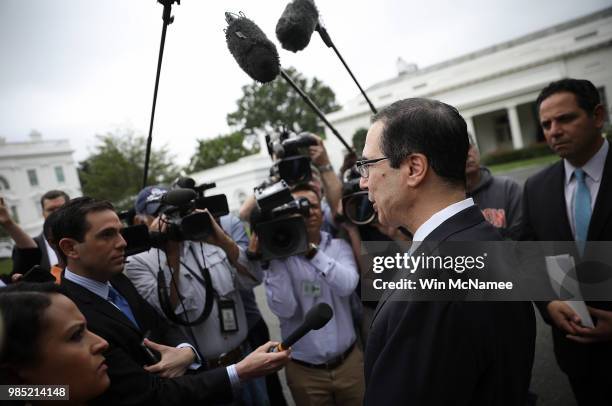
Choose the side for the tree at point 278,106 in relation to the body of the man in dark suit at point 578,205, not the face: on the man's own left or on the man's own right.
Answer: on the man's own right

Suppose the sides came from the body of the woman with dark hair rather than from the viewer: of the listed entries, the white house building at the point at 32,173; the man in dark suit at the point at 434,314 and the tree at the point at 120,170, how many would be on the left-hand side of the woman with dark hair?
2

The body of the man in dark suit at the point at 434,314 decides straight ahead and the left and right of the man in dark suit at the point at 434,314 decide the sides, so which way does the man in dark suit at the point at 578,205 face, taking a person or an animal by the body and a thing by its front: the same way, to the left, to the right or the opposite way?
to the left

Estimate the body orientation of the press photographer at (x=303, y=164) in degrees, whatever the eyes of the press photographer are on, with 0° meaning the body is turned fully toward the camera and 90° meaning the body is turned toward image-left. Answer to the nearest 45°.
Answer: approximately 0°

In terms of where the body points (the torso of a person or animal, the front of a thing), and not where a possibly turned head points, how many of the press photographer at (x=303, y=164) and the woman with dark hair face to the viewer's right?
1

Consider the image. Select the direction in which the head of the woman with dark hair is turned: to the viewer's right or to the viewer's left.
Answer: to the viewer's right

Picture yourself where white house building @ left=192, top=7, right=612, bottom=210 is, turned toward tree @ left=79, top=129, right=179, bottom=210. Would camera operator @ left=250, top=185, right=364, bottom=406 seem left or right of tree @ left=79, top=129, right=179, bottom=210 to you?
left

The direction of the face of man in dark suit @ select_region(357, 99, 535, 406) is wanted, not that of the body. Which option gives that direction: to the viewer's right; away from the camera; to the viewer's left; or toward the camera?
to the viewer's left

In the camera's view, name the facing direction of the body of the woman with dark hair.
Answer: to the viewer's right
